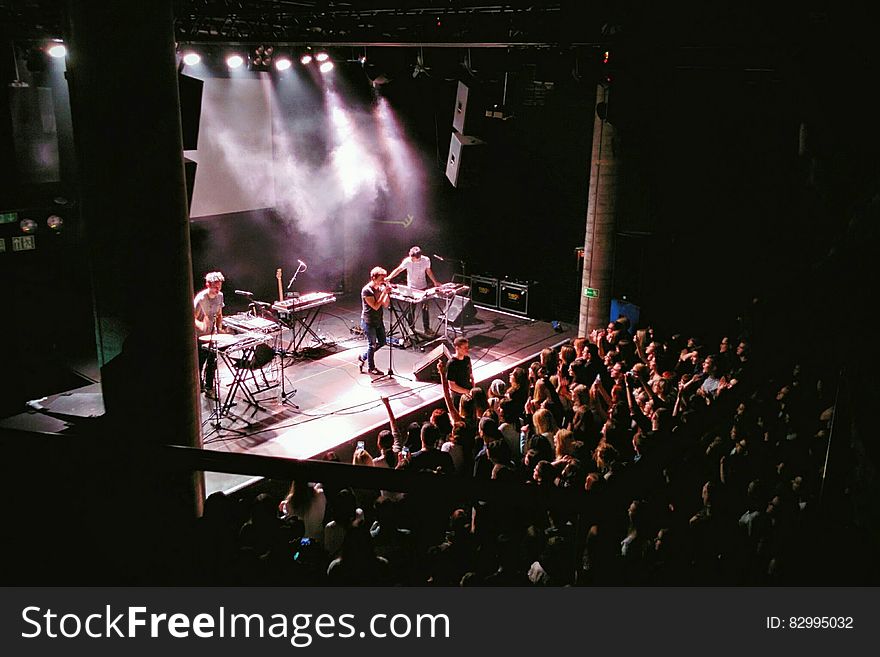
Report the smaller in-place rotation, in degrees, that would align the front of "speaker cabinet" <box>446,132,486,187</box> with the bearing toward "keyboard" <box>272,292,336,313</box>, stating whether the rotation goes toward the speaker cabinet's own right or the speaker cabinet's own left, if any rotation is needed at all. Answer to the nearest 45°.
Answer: approximately 135° to the speaker cabinet's own right

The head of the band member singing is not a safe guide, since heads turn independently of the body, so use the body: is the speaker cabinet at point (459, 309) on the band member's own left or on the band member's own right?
on the band member's own left

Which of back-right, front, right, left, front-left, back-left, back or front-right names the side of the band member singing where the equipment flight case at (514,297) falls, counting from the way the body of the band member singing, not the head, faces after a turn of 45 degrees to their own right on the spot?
left

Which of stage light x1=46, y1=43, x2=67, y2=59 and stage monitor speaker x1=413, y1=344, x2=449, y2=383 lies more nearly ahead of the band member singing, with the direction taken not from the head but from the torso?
the stage monitor speaker

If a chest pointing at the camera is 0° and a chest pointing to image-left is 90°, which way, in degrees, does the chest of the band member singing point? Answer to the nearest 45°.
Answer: approximately 270°

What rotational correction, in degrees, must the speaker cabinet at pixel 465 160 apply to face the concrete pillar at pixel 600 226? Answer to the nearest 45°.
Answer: approximately 45° to its left

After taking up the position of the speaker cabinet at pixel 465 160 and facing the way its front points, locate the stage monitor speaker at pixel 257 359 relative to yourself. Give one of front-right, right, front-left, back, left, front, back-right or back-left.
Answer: right

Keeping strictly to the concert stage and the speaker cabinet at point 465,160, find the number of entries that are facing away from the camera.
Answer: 0

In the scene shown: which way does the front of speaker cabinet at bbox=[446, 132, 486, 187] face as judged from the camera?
facing the viewer and to the right of the viewer

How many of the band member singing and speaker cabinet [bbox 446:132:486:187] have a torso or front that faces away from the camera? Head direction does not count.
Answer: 0

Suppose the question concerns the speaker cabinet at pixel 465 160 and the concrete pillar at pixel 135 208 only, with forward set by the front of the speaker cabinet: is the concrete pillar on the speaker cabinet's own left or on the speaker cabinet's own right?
on the speaker cabinet's own right
